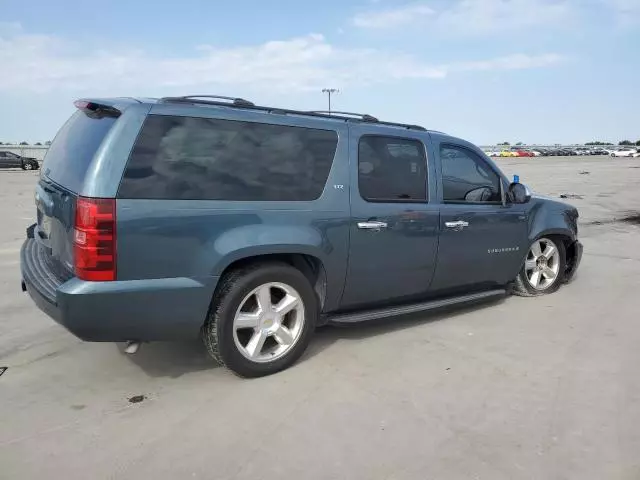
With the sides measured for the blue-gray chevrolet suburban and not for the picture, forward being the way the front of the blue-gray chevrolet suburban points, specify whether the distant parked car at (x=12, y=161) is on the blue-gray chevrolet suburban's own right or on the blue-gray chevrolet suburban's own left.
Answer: on the blue-gray chevrolet suburban's own left

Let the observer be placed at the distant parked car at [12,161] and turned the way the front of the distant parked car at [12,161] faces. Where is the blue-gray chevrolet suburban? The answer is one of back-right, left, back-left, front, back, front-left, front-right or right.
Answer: right

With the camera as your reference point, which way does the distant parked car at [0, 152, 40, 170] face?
facing to the right of the viewer

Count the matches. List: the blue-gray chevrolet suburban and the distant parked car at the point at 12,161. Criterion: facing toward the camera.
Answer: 0

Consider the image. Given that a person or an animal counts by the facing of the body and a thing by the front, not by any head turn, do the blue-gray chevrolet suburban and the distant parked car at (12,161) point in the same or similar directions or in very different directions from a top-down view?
same or similar directions

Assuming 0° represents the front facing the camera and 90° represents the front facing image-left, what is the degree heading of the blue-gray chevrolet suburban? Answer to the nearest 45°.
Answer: approximately 225°
